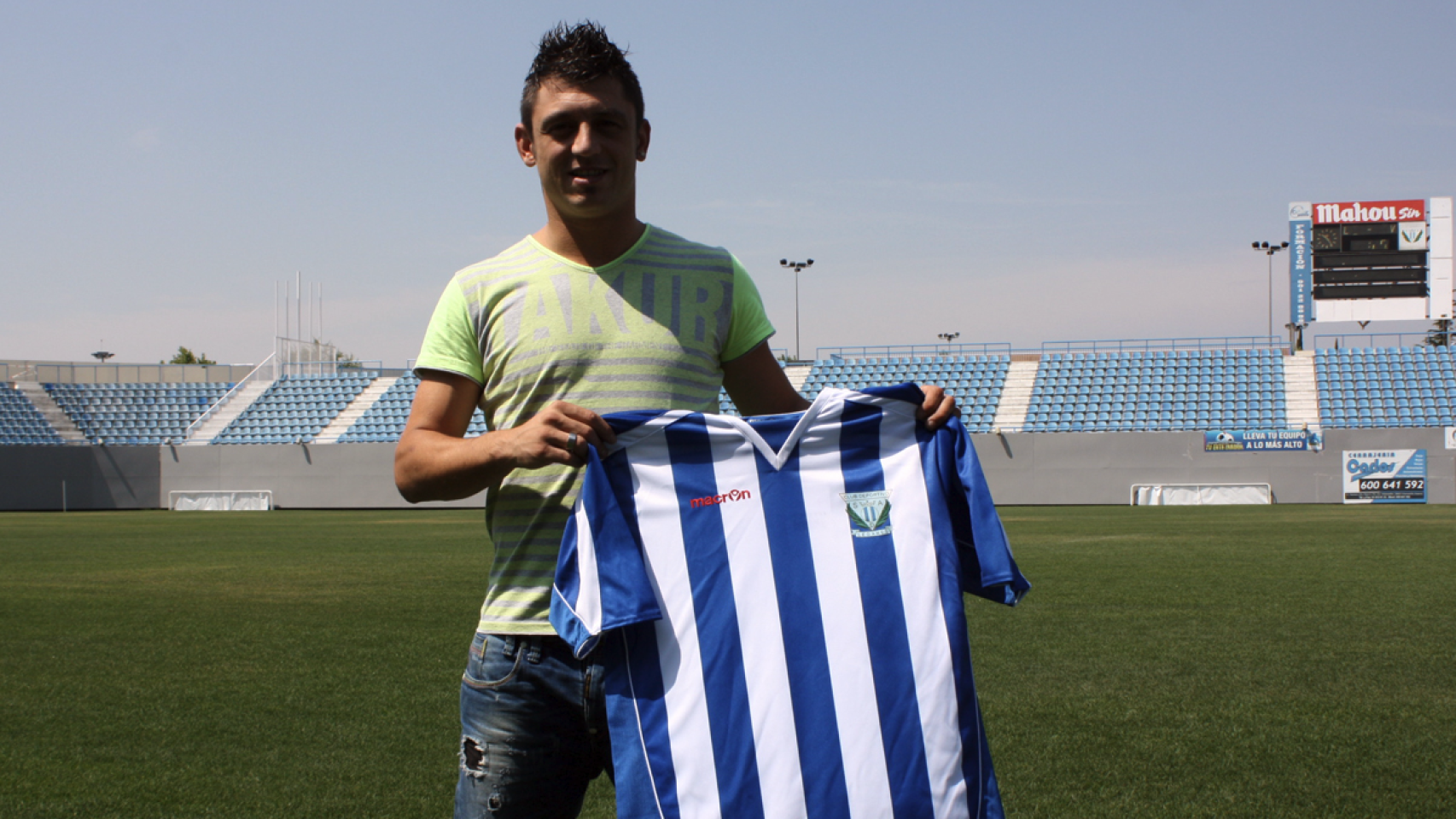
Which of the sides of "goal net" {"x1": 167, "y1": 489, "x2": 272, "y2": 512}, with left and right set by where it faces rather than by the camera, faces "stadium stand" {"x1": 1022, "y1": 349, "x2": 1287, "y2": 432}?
left

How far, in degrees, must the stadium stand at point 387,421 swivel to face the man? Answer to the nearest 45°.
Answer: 0° — it already faces them

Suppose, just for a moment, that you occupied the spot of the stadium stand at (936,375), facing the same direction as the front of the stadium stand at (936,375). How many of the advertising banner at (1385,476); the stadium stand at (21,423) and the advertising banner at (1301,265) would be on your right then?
1

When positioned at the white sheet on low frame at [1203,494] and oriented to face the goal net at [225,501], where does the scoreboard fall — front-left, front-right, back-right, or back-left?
back-right

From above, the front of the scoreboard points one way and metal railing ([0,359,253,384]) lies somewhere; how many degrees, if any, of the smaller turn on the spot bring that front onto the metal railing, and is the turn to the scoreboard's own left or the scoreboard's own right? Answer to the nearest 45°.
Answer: approximately 90° to the scoreboard's own right

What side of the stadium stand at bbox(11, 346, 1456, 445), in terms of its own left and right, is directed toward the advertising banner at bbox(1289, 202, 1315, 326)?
left

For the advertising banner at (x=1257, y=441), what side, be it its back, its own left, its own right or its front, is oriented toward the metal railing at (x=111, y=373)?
right

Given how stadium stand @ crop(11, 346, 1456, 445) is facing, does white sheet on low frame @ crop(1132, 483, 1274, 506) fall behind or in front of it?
in front
